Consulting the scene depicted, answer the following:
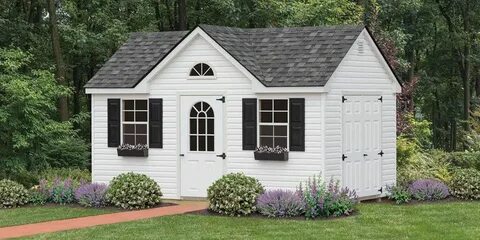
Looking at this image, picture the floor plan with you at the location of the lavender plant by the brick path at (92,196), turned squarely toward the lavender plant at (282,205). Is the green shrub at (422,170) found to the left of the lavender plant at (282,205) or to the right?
left

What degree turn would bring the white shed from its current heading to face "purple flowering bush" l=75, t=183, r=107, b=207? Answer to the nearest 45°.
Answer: approximately 45° to its right

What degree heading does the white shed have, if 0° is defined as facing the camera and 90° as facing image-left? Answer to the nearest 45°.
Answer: approximately 45°
